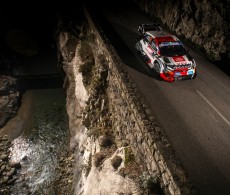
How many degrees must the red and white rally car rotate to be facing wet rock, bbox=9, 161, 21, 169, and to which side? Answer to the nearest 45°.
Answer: approximately 90° to its right

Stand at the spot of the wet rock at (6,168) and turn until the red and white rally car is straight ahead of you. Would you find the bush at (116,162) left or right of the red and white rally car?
right

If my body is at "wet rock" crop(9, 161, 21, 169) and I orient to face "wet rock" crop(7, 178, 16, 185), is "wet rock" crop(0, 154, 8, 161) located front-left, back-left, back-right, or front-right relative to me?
back-right

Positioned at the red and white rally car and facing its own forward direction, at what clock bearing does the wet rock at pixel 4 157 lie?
The wet rock is roughly at 4 o'clock from the red and white rally car.

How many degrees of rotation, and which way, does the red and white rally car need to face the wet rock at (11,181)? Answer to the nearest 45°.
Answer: approximately 90° to its right

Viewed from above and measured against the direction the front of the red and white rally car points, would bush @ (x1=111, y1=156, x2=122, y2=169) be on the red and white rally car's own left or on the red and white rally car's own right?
on the red and white rally car's own right

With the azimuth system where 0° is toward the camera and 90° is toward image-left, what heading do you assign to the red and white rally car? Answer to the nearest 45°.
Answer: approximately 315°

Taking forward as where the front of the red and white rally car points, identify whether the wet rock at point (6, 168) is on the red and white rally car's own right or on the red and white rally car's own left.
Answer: on the red and white rally car's own right
